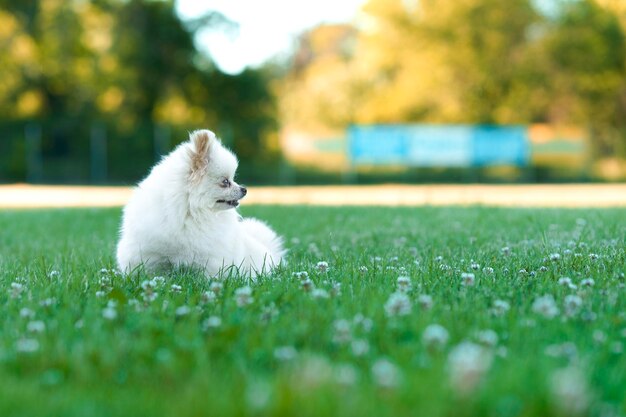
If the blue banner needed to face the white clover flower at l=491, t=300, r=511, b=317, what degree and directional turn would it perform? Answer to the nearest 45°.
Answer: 0° — it already faces it

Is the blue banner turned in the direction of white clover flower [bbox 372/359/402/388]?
yes

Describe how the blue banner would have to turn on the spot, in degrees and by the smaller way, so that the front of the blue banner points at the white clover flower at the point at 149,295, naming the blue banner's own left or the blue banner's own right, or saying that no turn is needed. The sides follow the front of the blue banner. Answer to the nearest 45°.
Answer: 0° — it already faces it

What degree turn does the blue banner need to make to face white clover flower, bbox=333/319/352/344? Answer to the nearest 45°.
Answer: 0° — it already faces it

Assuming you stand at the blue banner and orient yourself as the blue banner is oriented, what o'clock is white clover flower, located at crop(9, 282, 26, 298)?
The white clover flower is roughly at 12 o'clock from the blue banner.

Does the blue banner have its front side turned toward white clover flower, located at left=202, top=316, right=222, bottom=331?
yes

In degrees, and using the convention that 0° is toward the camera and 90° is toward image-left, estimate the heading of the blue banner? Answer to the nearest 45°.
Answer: approximately 0°
